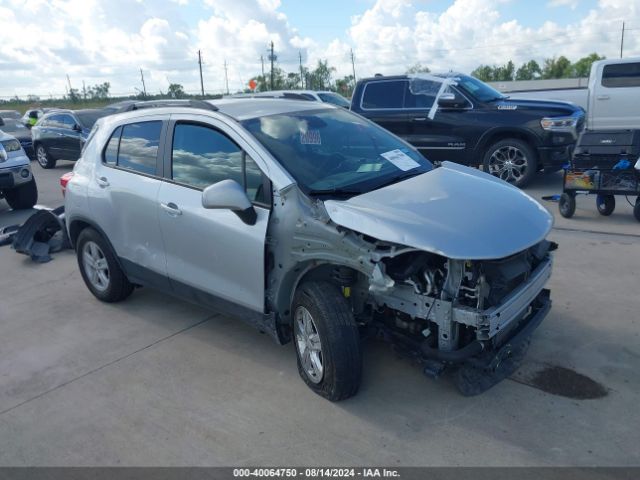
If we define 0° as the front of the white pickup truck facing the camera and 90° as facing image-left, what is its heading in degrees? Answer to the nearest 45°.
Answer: approximately 270°

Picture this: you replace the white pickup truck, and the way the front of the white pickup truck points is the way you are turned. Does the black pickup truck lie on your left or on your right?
on your right

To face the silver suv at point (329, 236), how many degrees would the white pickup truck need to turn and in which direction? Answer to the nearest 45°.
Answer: approximately 90° to its right

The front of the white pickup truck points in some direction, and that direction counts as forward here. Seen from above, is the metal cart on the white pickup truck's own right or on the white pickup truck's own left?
on the white pickup truck's own right

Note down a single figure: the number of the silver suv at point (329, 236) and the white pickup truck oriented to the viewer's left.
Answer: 0

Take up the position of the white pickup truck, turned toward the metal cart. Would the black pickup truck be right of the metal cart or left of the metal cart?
right

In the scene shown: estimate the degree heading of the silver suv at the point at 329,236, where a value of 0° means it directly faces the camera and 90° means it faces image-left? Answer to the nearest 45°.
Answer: approximately 315°

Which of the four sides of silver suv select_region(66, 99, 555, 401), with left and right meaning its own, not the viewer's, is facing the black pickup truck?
left

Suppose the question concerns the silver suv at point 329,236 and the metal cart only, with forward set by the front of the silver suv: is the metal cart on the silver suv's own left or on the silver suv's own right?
on the silver suv's own left

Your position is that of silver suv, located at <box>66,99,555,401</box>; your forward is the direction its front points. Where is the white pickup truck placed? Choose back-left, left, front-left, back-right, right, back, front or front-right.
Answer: left
